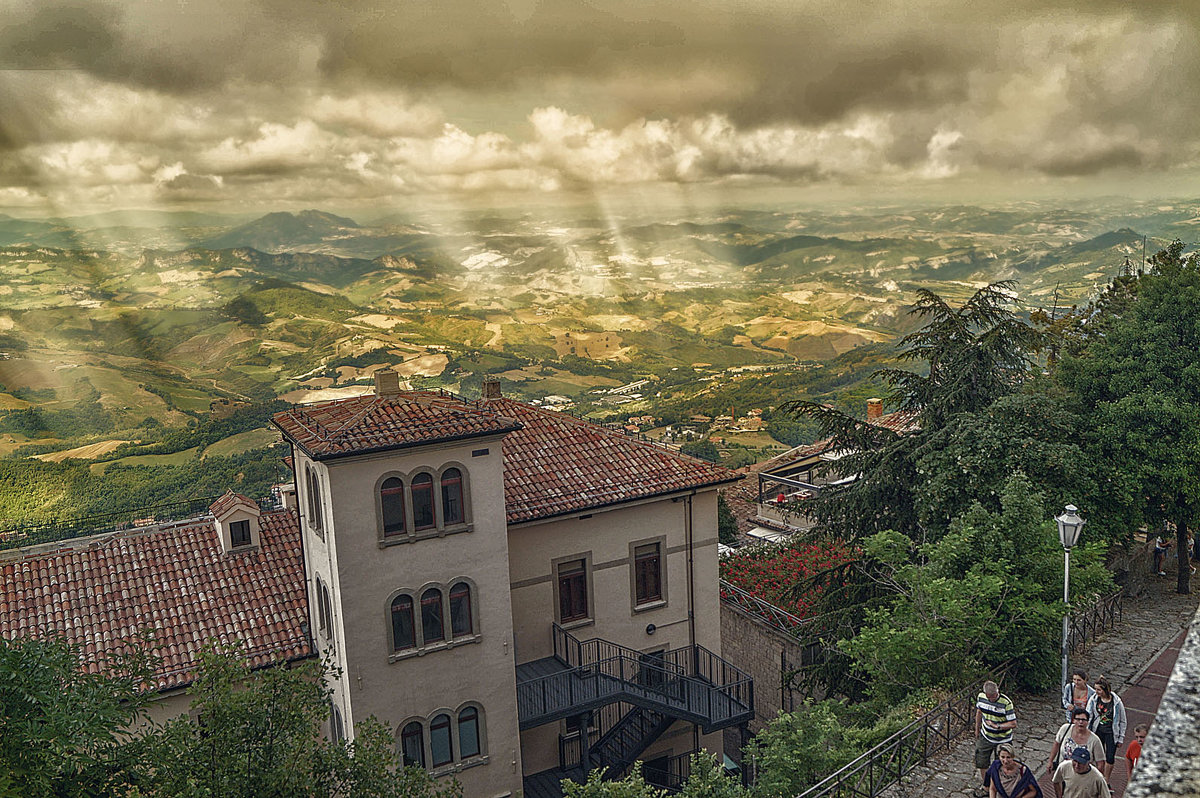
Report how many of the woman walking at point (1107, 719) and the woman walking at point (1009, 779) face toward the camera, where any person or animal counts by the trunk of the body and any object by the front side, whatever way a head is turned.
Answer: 2

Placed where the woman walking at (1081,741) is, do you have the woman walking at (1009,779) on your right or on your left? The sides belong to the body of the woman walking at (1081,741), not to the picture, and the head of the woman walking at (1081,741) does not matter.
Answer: on your right

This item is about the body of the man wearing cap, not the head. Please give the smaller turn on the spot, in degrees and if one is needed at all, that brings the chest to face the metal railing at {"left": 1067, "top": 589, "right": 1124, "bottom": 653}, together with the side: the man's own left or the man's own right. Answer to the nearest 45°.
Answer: approximately 180°

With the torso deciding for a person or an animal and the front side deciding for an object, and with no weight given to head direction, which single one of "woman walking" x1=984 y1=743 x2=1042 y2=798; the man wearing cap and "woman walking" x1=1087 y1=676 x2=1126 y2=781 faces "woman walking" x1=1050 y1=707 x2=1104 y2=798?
"woman walking" x1=1087 y1=676 x2=1126 y2=781

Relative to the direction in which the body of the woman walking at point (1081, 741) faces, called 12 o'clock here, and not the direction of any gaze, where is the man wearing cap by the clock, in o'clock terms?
The man wearing cap is roughly at 12 o'clock from the woman walking.

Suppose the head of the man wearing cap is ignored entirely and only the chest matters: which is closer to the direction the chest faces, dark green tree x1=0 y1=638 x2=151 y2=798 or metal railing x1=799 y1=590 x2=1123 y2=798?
the dark green tree

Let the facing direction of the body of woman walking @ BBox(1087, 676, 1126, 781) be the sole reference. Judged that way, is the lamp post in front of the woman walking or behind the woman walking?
behind

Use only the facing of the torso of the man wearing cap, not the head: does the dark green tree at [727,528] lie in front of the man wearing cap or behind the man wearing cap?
behind

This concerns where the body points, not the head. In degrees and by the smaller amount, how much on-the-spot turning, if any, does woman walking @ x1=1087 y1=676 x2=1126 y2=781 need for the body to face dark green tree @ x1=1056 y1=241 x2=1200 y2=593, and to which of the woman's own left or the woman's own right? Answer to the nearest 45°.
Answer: approximately 180°

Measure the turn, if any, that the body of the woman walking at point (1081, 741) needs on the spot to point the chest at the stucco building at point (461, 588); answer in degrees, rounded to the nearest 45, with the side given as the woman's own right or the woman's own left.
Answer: approximately 90° to the woman's own right

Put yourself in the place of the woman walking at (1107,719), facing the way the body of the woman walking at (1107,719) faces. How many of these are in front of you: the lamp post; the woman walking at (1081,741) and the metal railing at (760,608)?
1

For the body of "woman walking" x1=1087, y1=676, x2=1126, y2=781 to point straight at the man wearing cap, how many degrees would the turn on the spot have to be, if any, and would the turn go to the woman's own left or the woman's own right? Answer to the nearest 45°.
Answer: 0° — they already face them
